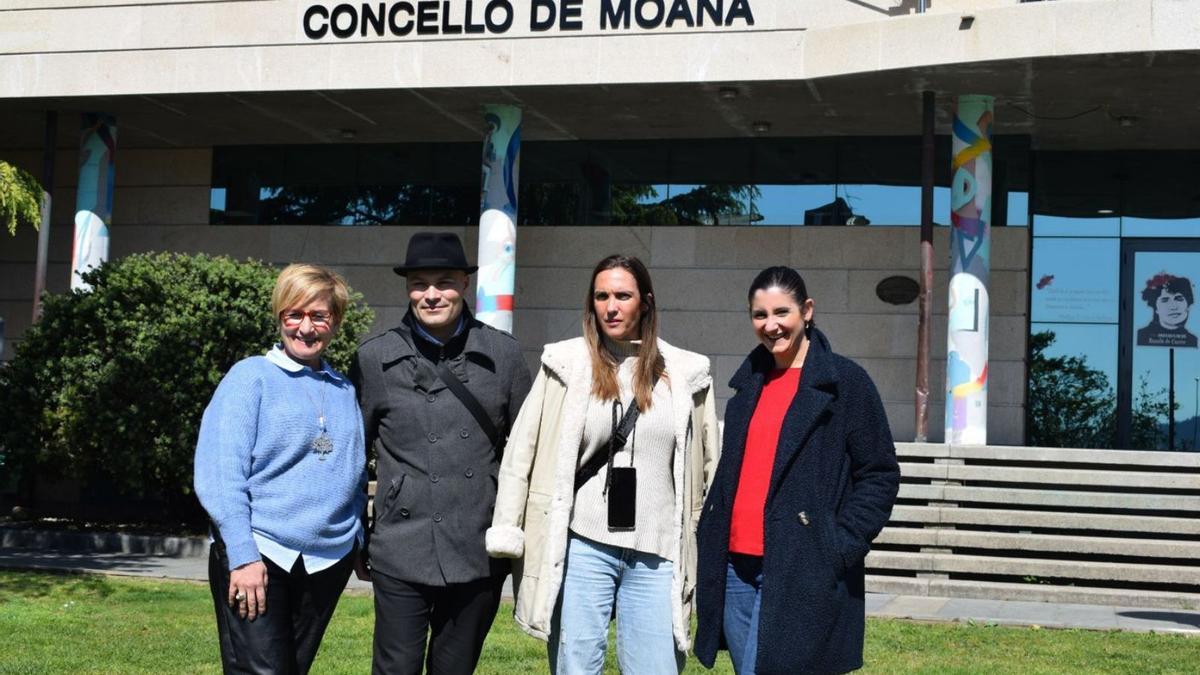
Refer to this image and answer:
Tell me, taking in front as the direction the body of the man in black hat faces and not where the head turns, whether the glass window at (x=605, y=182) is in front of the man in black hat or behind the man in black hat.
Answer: behind

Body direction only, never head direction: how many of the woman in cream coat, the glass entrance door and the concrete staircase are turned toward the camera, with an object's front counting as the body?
3

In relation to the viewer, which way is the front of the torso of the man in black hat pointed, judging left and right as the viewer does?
facing the viewer

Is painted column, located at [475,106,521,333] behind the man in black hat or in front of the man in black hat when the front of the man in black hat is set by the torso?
behind

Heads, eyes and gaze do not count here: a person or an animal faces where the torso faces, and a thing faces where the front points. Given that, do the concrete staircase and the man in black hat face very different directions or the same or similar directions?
same or similar directions

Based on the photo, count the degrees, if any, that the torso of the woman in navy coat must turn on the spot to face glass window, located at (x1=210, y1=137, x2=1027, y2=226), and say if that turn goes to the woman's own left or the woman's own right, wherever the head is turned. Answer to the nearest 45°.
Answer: approximately 135° to the woman's own right

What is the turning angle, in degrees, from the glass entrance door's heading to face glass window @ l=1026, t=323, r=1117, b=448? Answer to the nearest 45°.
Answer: approximately 90° to its right

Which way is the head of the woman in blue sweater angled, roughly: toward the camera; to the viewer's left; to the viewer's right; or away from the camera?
toward the camera

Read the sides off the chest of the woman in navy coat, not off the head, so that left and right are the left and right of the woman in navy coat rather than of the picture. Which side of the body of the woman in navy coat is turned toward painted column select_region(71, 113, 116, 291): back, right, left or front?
right

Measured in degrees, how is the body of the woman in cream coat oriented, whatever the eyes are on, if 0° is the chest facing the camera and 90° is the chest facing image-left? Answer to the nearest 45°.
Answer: approximately 0°
